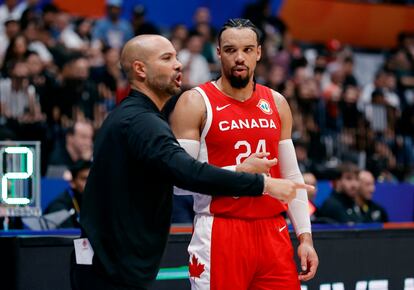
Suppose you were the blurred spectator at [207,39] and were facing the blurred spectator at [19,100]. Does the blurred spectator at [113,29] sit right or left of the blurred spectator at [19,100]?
right

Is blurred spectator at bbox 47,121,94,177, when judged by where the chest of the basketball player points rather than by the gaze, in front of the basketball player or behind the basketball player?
behind

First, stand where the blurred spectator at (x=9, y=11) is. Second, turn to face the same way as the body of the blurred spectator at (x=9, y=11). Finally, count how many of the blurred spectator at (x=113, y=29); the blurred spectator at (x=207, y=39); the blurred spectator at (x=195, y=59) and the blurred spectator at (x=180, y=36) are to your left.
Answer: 4

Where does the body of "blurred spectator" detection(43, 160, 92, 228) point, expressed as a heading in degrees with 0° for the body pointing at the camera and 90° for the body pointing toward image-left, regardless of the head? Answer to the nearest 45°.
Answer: approximately 315°

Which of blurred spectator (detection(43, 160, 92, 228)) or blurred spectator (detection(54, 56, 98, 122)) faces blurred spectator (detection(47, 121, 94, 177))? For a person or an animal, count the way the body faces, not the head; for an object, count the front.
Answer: blurred spectator (detection(54, 56, 98, 122))

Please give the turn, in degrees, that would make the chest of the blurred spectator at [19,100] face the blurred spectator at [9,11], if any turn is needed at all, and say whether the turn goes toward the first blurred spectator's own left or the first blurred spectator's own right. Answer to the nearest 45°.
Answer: approximately 180°

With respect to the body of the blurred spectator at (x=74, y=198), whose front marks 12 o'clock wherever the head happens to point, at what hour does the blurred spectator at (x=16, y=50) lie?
the blurred spectator at (x=16, y=50) is roughly at 7 o'clock from the blurred spectator at (x=74, y=198).

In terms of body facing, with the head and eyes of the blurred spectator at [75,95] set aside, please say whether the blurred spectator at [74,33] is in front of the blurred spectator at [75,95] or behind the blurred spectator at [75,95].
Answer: behind

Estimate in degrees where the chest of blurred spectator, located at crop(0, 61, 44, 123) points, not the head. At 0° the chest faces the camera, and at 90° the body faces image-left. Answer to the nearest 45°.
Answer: approximately 0°

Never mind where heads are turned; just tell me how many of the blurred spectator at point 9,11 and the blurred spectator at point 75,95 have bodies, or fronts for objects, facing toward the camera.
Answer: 2
